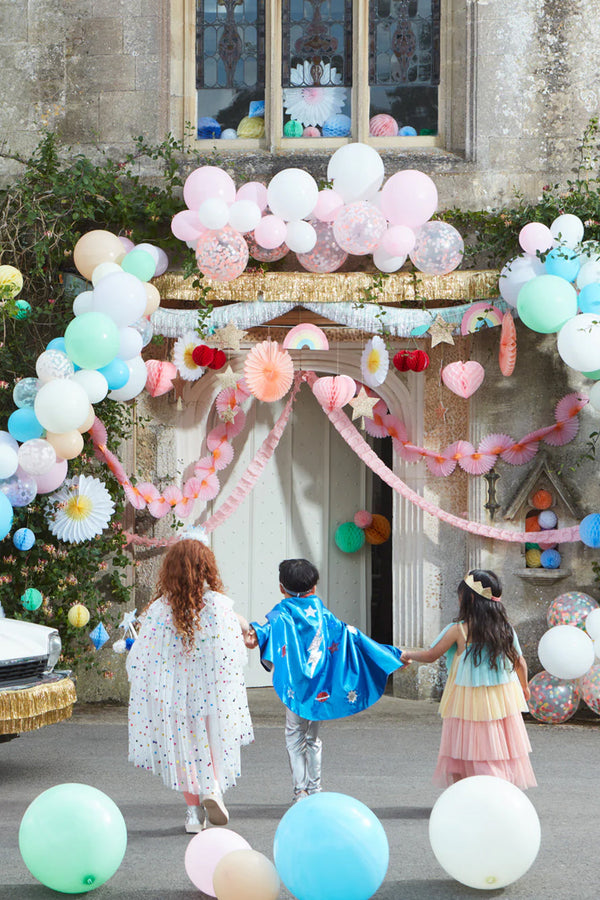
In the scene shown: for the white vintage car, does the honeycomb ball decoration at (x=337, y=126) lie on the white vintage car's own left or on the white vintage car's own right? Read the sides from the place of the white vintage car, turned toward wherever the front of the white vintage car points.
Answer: on the white vintage car's own left

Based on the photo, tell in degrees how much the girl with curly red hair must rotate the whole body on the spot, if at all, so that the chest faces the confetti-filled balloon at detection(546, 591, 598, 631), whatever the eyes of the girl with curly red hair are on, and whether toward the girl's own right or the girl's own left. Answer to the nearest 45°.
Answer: approximately 45° to the girl's own right

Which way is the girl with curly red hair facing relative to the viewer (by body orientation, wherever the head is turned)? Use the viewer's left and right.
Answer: facing away from the viewer

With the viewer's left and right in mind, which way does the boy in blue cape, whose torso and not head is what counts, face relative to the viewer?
facing away from the viewer

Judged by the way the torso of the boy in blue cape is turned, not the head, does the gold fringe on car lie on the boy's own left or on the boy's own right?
on the boy's own left

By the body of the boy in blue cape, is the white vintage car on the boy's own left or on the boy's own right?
on the boy's own left

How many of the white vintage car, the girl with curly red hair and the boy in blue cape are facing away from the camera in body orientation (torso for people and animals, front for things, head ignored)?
2

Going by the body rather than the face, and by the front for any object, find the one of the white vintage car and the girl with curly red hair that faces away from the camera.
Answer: the girl with curly red hair

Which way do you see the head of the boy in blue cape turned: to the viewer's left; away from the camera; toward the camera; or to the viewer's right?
away from the camera

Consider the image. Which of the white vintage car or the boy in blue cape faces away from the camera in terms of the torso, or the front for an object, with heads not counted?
the boy in blue cape

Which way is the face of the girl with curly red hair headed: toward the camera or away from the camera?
away from the camera
